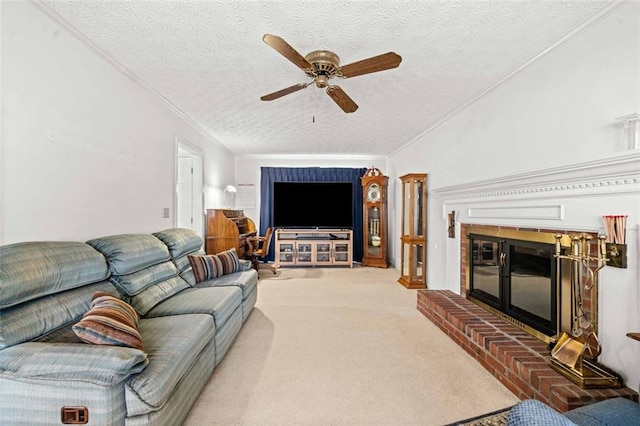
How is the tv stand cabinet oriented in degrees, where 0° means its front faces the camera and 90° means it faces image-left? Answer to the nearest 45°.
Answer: approximately 0°

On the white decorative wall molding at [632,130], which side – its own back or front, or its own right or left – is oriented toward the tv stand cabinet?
right

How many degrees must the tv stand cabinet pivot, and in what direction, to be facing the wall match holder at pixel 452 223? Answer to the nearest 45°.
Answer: approximately 45° to its left

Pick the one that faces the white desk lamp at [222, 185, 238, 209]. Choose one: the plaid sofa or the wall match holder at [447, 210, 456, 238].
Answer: the wall match holder at [447, 210, 456, 238]

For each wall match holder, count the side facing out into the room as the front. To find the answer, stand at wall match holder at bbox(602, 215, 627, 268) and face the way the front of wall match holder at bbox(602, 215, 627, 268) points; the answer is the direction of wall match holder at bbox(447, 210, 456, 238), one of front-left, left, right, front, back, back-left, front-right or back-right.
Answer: right

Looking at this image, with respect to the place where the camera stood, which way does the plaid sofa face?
facing the viewer and to the right of the viewer

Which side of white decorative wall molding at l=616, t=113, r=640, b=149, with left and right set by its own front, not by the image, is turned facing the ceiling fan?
front

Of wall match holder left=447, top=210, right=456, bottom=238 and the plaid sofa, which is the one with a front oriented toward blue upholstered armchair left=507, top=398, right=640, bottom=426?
the plaid sofa

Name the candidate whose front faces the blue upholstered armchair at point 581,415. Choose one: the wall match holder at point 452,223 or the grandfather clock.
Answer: the grandfather clock

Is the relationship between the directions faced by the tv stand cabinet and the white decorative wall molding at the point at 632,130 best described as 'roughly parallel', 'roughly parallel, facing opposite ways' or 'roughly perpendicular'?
roughly perpendicular

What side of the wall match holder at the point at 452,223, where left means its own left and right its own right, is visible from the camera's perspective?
left

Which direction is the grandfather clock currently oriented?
toward the camera

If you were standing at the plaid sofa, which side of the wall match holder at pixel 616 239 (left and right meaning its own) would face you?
front

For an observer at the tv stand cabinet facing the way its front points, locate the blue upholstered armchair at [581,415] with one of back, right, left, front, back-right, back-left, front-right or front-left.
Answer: front

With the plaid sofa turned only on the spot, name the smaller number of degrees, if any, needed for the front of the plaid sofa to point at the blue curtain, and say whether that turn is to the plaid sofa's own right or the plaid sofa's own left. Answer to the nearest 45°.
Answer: approximately 90° to the plaid sofa's own left

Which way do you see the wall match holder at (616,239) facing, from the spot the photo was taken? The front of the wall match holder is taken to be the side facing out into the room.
facing the viewer and to the left of the viewer
